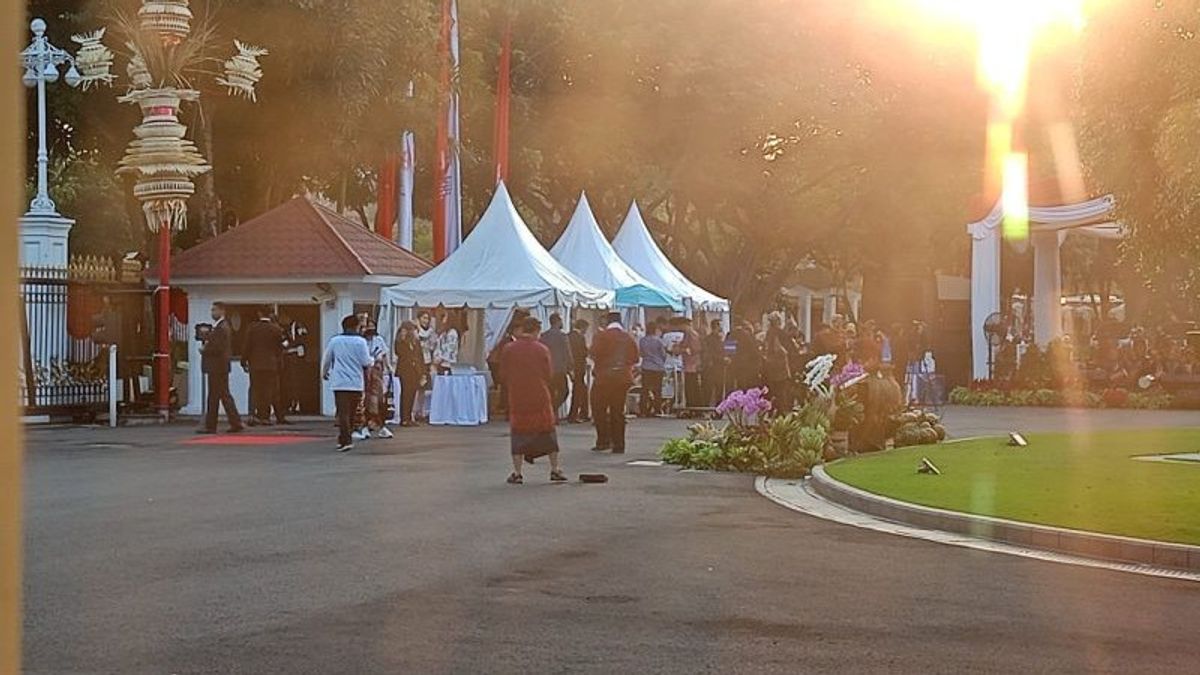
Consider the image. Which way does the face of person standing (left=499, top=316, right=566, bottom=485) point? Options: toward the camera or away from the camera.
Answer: away from the camera

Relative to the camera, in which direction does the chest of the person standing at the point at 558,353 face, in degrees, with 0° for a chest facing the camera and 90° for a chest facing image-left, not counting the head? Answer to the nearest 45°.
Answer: approximately 180°

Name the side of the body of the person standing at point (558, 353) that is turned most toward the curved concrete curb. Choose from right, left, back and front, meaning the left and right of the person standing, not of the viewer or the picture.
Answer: back

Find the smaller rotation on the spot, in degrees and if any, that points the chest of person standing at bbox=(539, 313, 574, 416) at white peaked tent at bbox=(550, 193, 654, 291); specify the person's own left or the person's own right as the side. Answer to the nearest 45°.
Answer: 0° — they already face it

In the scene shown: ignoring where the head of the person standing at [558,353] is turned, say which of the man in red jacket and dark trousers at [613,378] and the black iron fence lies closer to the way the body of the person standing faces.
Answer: the black iron fence

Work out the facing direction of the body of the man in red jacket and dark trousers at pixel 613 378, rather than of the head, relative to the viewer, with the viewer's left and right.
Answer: facing away from the viewer

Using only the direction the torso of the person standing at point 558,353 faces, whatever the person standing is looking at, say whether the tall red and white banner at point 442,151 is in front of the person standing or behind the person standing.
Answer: in front

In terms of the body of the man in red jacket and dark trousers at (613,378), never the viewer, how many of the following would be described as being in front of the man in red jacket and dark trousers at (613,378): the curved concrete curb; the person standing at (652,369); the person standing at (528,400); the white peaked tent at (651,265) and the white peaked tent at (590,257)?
3
